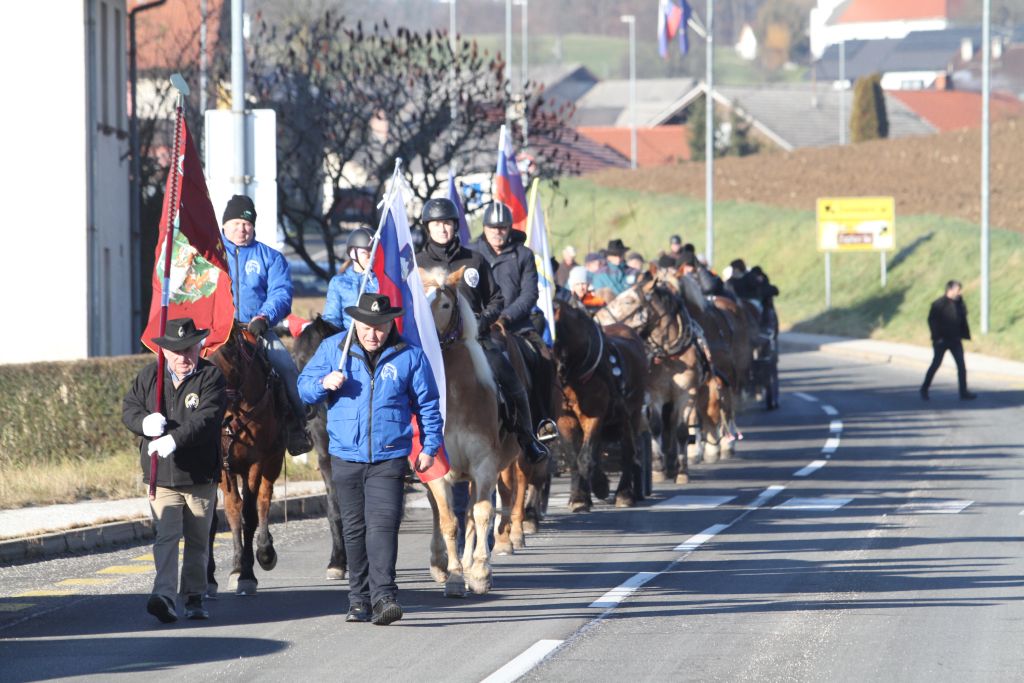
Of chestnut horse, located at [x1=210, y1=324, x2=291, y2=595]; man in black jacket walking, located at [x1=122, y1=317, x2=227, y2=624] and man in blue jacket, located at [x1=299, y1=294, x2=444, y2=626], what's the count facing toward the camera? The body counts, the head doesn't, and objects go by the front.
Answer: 3

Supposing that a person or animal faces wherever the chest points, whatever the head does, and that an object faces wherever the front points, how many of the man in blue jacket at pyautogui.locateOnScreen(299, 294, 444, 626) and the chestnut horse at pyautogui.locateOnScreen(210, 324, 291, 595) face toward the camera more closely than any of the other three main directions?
2

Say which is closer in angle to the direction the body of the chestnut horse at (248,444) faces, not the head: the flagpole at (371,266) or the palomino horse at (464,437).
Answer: the flagpole

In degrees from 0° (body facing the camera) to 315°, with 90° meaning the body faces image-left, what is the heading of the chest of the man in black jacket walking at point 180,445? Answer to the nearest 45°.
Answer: approximately 0°

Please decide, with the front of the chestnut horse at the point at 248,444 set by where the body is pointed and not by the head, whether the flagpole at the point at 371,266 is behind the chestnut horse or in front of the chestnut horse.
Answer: in front

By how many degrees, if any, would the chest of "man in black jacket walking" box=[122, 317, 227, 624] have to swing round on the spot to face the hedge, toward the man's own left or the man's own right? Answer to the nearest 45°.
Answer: approximately 180°

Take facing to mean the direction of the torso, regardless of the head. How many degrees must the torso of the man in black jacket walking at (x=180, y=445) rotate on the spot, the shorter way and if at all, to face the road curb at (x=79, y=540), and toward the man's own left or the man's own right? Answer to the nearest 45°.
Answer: approximately 180°

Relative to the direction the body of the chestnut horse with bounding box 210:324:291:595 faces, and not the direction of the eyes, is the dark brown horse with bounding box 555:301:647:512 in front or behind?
behind

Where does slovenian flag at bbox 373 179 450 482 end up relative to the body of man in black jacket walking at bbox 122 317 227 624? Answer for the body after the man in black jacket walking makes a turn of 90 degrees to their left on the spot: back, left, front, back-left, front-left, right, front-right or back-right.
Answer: front

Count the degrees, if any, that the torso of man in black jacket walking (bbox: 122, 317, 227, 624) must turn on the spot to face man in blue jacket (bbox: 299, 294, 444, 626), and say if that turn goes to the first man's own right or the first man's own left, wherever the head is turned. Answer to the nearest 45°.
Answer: approximately 90° to the first man's own left

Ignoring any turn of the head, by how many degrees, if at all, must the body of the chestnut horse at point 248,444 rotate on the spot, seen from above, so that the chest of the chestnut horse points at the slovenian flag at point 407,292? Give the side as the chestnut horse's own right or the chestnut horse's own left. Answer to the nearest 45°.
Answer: approximately 45° to the chestnut horse's own left
